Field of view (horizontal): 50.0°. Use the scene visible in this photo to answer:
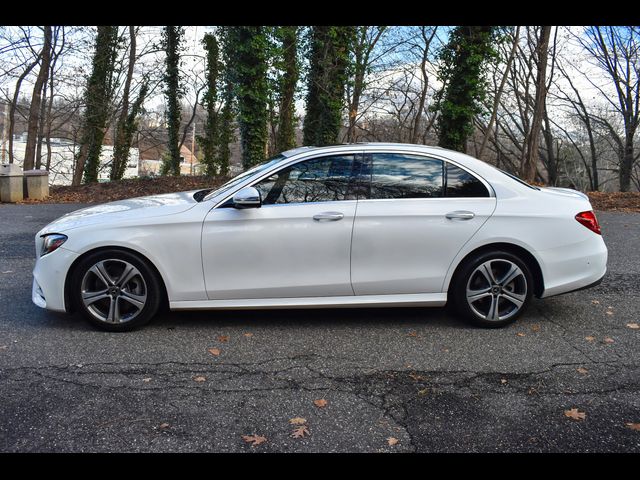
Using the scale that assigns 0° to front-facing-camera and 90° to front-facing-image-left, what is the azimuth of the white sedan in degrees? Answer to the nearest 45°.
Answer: approximately 90°

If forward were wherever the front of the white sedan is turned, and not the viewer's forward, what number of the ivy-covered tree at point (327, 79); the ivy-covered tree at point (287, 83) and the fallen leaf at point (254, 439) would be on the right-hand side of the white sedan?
2

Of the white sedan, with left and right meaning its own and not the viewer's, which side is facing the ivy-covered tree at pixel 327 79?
right

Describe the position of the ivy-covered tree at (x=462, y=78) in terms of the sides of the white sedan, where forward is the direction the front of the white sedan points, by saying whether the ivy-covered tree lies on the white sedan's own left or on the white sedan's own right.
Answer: on the white sedan's own right

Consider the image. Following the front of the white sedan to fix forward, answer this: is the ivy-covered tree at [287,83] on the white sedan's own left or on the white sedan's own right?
on the white sedan's own right

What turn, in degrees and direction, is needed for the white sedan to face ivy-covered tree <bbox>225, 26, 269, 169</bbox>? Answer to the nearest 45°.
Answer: approximately 90° to its right

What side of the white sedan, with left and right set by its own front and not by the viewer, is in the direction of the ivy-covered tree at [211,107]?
right

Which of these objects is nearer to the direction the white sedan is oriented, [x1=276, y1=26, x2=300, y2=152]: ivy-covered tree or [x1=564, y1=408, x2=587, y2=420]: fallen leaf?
the ivy-covered tree

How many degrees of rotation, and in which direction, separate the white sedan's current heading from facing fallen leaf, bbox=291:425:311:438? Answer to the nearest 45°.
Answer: approximately 90° to its left
